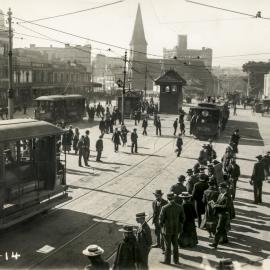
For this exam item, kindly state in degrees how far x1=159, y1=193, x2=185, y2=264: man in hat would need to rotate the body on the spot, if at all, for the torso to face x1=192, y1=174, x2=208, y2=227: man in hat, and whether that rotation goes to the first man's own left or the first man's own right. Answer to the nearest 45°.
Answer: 0° — they already face them

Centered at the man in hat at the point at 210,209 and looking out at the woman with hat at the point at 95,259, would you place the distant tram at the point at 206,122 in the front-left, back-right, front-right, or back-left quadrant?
back-right

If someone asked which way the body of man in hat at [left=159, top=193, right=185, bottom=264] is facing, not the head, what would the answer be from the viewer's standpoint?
away from the camera

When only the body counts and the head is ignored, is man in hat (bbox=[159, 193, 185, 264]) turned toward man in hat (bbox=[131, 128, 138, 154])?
yes

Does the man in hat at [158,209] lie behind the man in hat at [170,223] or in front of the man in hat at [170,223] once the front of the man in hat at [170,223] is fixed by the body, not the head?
in front

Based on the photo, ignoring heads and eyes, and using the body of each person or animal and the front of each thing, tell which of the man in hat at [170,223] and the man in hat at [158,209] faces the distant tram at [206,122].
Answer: the man in hat at [170,223]

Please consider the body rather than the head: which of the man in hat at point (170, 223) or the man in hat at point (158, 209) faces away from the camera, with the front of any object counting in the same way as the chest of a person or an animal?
the man in hat at point (170, 223)

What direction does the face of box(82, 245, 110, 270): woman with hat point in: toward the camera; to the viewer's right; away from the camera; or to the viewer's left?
away from the camera

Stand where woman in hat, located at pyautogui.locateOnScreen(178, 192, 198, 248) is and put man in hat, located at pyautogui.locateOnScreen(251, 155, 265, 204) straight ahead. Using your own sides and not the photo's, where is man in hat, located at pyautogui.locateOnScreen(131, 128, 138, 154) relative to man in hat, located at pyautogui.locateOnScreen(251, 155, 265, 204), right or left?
left

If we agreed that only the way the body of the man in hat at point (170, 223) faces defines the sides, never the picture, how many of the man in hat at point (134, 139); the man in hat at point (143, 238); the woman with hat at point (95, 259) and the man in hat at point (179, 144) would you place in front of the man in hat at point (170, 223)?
2

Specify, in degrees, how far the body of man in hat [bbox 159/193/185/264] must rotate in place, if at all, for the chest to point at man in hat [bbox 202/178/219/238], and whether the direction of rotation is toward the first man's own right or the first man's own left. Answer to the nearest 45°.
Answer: approximately 45° to the first man's own right

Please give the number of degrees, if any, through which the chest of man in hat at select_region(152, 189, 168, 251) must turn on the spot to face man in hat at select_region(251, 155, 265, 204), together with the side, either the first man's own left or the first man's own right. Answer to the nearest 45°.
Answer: approximately 180°

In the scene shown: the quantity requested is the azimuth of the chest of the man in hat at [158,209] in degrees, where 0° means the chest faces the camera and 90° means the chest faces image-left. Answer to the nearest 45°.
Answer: approximately 45°

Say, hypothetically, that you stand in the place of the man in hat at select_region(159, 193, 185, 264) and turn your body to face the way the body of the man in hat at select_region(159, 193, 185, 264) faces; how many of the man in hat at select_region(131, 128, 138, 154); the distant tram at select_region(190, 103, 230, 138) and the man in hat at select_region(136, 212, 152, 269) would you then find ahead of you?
2

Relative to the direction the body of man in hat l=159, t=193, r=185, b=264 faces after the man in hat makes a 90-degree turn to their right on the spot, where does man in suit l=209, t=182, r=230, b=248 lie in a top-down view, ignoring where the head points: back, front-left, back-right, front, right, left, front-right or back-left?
front-left

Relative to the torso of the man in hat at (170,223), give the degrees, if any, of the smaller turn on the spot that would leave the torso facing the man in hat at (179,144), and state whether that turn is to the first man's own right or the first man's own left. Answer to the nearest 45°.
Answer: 0° — they already face them
